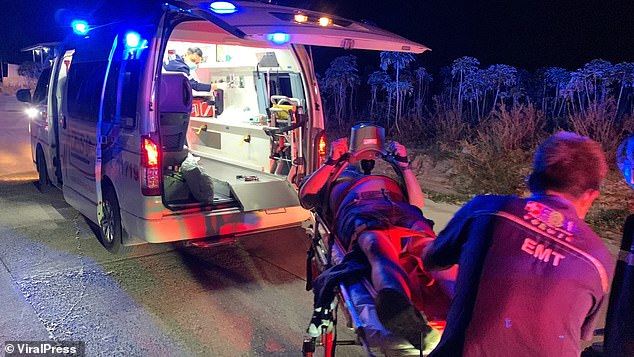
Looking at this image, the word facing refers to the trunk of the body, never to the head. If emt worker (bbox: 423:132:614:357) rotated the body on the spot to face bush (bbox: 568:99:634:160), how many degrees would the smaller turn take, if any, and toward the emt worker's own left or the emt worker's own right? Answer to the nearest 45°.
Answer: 0° — they already face it

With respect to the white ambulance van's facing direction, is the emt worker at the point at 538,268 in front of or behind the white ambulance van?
behind

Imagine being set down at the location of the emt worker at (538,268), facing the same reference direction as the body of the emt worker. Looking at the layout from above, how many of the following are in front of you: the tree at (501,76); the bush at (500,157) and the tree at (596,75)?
3

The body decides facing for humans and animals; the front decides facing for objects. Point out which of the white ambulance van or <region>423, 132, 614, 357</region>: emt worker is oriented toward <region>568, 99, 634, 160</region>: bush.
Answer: the emt worker

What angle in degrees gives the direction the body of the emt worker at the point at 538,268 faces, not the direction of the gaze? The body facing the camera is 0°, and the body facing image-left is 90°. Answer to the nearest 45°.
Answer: approximately 180°

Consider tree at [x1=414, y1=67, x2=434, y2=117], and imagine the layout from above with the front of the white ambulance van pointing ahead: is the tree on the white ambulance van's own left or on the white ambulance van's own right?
on the white ambulance van's own right

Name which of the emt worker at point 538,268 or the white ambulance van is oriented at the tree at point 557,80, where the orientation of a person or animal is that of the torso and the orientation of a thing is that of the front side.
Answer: the emt worker

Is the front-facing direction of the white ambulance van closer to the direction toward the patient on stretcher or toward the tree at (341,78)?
the tree

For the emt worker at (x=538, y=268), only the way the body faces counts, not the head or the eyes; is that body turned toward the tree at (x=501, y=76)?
yes

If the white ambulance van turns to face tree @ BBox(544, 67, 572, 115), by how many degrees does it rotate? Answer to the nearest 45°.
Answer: approximately 90° to its right

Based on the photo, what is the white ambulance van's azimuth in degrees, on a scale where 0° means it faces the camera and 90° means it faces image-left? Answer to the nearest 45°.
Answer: approximately 135°

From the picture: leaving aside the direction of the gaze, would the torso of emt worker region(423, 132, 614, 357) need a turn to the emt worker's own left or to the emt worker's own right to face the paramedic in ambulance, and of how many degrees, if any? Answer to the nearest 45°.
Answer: approximately 45° to the emt worker's own left
